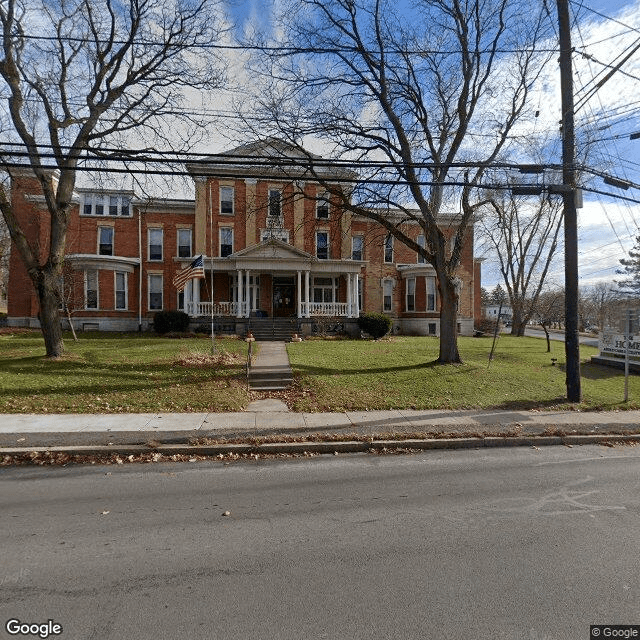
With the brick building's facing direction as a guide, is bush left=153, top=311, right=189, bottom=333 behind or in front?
in front

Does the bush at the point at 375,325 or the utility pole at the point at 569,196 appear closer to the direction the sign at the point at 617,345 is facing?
the utility pole

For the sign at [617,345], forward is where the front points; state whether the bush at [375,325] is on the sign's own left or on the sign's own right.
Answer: on the sign's own right

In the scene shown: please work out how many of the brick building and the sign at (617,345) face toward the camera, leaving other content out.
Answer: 2

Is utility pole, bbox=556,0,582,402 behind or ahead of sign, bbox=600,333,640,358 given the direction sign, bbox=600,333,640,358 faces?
ahead

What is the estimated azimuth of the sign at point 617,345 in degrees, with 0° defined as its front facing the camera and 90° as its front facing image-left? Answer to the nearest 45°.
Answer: approximately 0°
